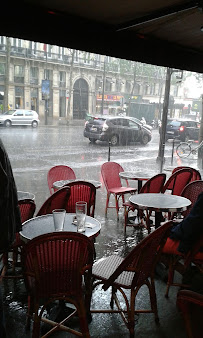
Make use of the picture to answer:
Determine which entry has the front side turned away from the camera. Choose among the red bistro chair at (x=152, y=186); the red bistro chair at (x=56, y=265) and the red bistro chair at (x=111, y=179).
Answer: the red bistro chair at (x=56, y=265)

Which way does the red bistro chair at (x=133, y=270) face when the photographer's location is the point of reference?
facing away from the viewer and to the left of the viewer

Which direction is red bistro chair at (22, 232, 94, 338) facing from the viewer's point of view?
away from the camera

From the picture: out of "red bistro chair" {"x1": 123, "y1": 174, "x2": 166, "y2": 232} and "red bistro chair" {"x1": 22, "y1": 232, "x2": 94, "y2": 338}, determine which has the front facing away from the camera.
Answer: "red bistro chair" {"x1": 22, "y1": 232, "x2": 94, "y2": 338}

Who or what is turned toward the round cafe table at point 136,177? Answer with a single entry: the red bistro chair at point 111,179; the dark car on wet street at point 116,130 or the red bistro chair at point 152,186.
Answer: the red bistro chair at point 111,179

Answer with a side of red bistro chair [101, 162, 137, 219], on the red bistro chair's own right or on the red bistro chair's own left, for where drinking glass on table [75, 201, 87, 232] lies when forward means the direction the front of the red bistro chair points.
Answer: on the red bistro chair's own right

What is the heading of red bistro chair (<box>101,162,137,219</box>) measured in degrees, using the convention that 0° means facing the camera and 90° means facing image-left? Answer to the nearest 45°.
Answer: approximately 315°
